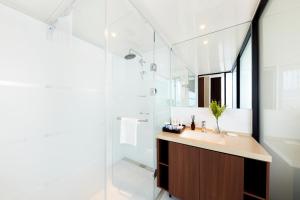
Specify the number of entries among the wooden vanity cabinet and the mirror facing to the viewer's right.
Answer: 0

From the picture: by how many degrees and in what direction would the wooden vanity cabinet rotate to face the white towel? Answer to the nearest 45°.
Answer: approximately 45° to its right

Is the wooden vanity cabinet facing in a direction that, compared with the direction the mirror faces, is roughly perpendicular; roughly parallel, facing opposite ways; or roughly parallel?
roughly parallel

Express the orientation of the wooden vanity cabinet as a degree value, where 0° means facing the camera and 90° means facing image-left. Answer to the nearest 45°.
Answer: approximately 45°

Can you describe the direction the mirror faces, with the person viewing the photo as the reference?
facing the viewer and to the left of the viewer

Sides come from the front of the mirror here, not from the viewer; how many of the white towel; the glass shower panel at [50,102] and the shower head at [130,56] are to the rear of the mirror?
0
